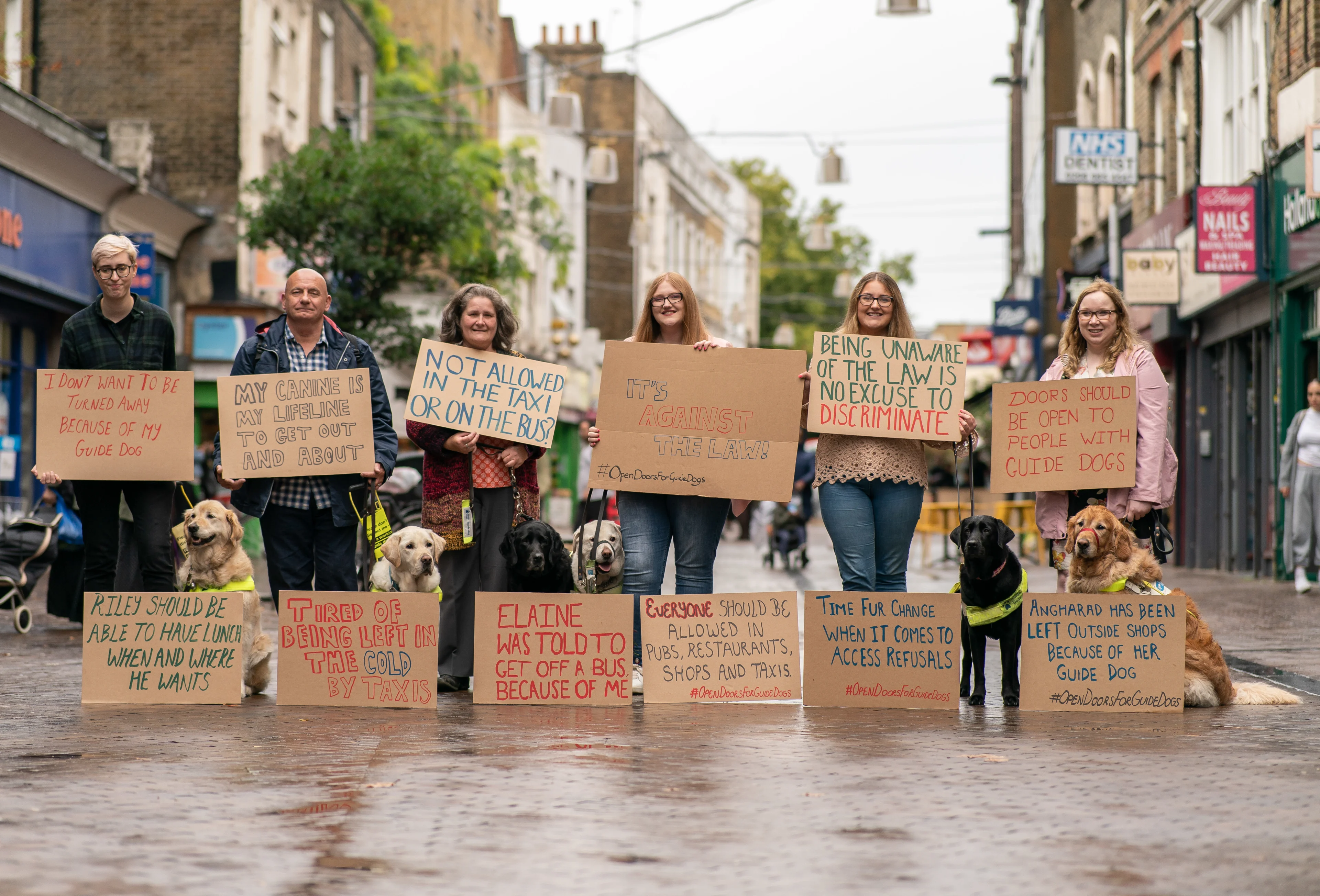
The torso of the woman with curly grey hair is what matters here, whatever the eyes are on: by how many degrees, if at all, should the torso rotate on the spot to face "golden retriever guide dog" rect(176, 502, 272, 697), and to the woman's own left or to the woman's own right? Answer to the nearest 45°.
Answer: approximately 90° to the woman's own right

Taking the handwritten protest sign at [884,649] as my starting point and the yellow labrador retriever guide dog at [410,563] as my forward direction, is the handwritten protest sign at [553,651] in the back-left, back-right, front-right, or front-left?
front-left

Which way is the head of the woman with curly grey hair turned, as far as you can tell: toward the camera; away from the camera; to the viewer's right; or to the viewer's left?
toward the camera

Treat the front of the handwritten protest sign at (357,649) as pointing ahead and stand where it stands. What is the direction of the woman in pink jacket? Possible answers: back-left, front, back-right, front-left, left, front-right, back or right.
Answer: left

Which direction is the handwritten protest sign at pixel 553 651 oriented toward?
toward the camera

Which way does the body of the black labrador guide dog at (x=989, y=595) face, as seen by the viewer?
toward the camera

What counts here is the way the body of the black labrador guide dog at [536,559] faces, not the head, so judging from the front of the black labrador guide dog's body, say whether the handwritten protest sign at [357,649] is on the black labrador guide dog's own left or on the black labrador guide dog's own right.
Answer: on the black labrador guide dog's own right

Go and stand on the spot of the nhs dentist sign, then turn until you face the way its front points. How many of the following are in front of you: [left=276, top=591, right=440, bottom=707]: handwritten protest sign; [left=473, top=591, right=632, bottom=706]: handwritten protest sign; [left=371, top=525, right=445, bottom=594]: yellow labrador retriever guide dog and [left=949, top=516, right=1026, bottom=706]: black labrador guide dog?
4

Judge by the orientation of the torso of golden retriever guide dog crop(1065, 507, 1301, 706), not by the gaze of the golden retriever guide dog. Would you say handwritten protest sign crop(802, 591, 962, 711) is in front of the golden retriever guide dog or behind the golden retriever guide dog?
in front

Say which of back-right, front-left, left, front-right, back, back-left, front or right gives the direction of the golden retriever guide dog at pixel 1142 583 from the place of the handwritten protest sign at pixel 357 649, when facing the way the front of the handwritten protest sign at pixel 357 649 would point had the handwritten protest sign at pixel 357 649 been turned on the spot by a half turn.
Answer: right

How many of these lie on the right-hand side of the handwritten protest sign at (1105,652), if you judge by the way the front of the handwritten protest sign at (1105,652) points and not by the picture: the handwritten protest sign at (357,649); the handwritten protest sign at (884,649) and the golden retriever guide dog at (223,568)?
3

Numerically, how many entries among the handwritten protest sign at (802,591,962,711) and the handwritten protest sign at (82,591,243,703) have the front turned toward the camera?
2

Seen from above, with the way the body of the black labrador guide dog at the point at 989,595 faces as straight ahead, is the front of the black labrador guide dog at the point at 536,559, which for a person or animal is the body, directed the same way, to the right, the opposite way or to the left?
the same way

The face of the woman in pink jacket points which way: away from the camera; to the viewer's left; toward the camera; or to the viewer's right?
toward the camera

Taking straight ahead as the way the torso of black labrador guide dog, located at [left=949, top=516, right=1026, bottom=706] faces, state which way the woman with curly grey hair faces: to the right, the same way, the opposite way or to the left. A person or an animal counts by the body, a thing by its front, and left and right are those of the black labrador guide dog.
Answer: the same way

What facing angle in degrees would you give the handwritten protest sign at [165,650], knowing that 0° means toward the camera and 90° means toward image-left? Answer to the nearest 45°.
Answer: approximately 0°

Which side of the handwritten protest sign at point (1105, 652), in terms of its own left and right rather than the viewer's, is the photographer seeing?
front

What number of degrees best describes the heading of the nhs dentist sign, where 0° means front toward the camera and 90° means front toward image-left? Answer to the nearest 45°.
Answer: approximately 0°

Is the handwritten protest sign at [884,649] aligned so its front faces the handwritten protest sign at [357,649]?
no

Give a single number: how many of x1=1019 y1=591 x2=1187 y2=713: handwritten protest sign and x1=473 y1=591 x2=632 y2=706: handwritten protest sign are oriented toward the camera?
2
